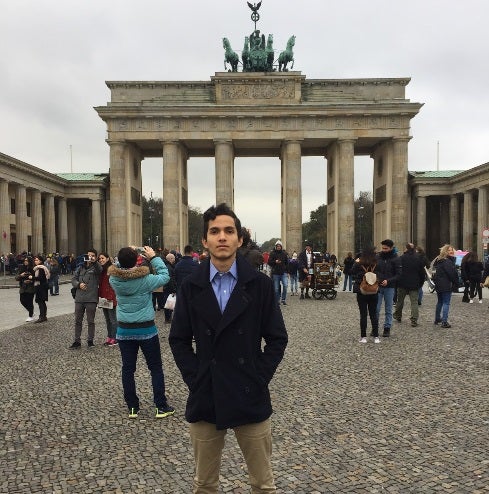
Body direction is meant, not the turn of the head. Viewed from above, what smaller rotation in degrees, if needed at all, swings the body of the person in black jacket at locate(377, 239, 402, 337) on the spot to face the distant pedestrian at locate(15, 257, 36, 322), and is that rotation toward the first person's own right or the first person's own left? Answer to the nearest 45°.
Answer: approximately 45° to the first person's own right

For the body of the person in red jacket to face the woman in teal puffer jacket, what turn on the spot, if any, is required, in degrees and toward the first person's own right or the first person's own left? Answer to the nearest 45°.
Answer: approximately 45° to the first person's own left

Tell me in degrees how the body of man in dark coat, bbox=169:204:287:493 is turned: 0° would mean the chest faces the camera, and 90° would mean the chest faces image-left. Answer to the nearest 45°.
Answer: approximately 0°

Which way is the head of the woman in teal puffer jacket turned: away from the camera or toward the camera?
away from the camera
